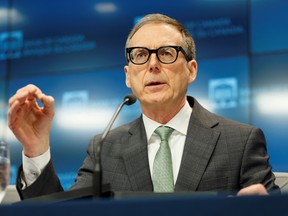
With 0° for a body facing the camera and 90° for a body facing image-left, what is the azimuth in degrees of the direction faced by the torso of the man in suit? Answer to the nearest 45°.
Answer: approximately 45°
